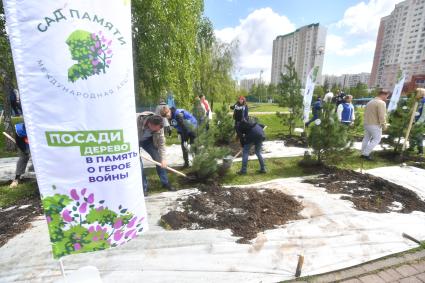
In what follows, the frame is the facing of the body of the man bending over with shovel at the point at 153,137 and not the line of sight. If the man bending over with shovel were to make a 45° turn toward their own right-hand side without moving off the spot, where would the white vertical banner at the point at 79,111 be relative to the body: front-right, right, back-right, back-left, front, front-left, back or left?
front

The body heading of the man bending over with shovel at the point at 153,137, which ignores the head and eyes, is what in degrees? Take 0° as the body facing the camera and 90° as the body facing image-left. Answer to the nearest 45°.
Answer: approximately 315°

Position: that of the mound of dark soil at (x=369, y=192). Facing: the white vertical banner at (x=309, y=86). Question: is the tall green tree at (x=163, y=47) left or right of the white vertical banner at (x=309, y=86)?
left

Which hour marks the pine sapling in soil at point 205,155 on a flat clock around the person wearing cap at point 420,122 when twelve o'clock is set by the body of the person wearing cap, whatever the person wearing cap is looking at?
The pine sapling in soil is roughly at 10 o'clock from the person wearing cap.

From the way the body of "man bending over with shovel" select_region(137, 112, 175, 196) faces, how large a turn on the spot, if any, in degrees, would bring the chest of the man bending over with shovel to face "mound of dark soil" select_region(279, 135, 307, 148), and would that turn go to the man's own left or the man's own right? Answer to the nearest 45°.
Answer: approximately 90° to the man's own left

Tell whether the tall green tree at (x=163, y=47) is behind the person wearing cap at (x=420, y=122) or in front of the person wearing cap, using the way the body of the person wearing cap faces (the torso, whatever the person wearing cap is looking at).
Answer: in front

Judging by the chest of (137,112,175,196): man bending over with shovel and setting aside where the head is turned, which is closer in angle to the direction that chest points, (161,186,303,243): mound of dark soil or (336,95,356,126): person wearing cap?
the mound of dark soil

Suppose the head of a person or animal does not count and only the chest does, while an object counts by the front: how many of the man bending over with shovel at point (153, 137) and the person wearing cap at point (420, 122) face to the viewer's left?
1

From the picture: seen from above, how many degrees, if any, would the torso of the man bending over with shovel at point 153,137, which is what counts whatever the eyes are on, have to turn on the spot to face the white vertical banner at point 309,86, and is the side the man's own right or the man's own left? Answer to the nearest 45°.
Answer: approximately 90° to the man's own left

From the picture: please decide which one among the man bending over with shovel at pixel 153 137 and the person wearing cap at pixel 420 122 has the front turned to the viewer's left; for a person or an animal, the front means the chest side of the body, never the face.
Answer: the person wearing cap

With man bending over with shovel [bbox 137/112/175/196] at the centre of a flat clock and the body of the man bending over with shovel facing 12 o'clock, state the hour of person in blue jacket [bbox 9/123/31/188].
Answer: The person in blue jacket is roughly at 5 o'clock from the man bending over with shovel.

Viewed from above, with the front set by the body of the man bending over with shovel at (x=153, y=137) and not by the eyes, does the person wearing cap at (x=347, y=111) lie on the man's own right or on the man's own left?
on the man's own left

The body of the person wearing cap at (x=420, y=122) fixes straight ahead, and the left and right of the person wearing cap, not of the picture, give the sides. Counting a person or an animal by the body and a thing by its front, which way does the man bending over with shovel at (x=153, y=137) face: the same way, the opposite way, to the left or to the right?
the opposite way

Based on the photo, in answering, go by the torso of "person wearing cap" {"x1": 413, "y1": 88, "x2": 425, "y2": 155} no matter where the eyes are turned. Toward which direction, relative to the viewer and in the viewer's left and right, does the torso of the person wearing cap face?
facing to the left of the viewer

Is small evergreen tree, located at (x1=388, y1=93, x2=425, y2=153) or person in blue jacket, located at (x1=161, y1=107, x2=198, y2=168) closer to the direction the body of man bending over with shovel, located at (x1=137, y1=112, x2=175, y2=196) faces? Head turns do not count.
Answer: the small evergreen tree
